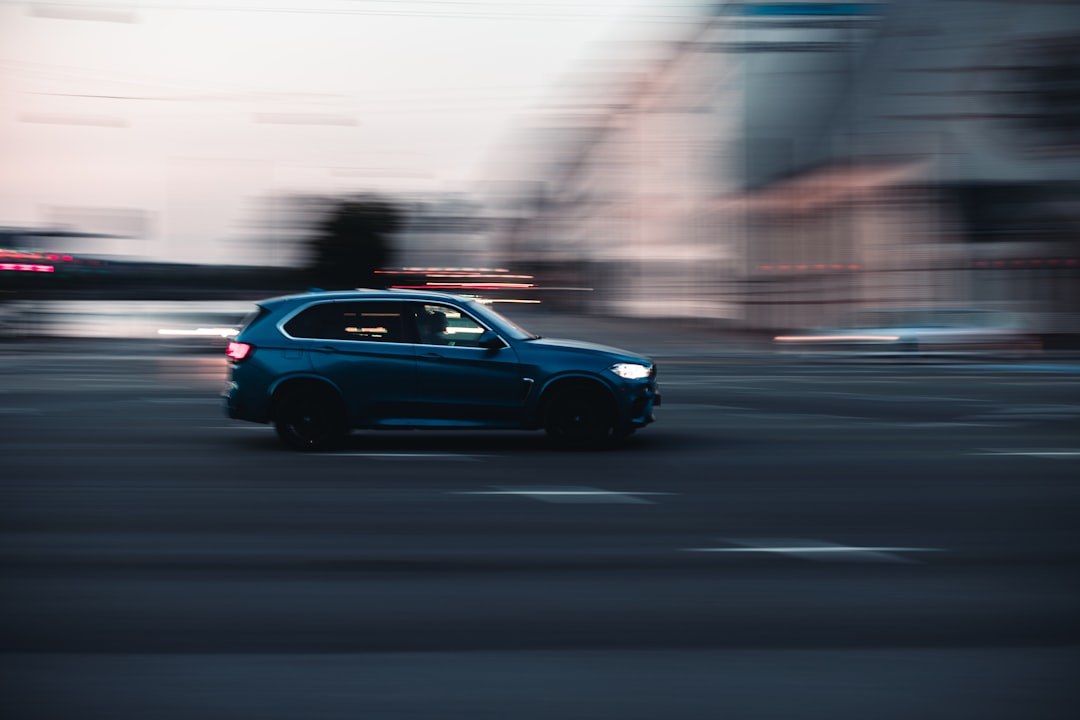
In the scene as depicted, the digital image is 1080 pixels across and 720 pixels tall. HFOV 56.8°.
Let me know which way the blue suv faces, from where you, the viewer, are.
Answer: facing to the right of the viewer

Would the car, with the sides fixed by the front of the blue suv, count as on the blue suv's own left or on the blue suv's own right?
on the blue suv's own left
